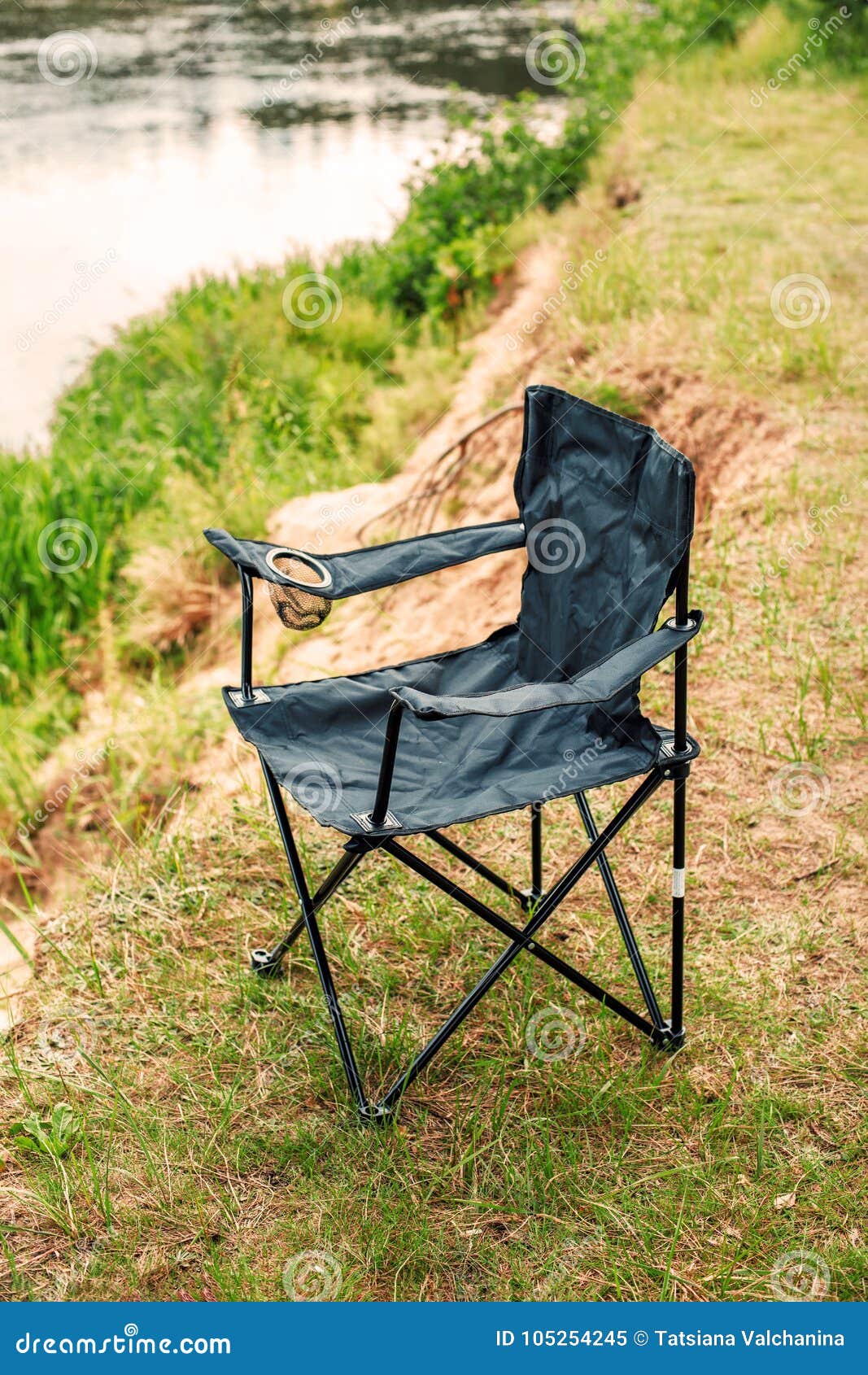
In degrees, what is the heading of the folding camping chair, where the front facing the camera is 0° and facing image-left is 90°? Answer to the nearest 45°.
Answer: approximately 45°
